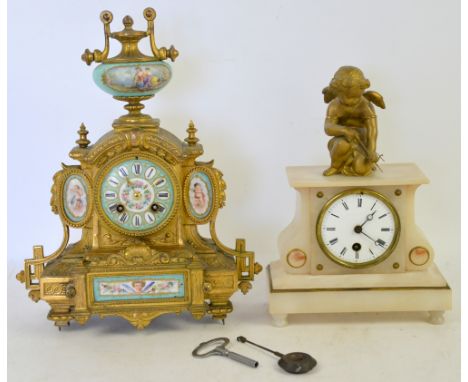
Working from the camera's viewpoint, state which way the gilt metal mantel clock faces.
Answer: facing the viewer

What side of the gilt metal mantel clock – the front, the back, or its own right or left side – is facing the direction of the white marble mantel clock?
left

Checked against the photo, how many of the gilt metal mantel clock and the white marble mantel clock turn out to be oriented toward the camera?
2

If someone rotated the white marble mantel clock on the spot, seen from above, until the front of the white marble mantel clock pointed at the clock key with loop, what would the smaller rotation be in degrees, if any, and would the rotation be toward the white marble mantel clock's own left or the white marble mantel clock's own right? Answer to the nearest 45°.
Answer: approximately 45° to the white marble mantel clock's own right

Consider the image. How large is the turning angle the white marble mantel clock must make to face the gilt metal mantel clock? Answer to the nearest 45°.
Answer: approximately 90° to its right
